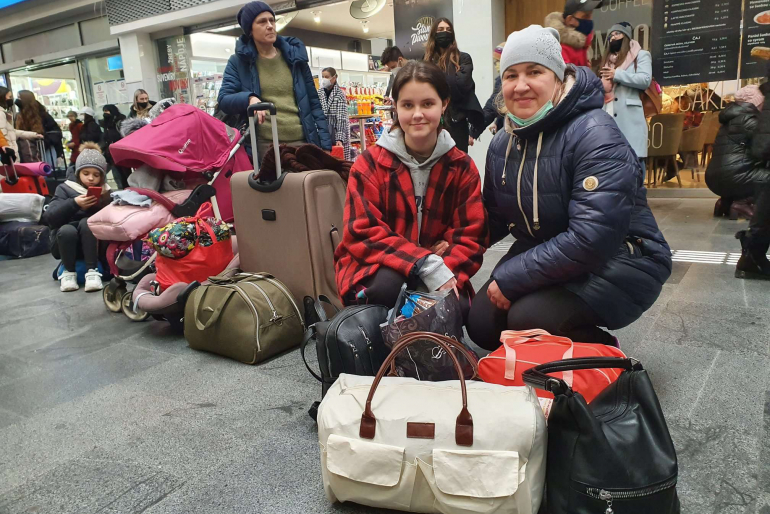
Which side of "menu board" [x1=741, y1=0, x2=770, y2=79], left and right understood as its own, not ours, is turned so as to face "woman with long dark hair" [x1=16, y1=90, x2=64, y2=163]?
right

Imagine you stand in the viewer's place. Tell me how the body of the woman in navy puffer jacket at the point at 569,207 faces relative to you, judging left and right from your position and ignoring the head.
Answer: facing the viewer and to the left of the viewer

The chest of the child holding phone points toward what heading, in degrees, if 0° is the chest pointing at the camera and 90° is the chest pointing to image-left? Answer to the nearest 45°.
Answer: approximately 0°

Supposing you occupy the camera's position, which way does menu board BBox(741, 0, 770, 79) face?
facing the viewer

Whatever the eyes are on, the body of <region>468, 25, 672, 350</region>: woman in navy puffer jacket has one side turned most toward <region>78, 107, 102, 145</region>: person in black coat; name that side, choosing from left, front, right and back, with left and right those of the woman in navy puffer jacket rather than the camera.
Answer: right

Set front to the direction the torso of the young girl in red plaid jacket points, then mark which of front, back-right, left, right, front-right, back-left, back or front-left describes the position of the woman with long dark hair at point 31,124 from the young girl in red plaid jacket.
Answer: back-right

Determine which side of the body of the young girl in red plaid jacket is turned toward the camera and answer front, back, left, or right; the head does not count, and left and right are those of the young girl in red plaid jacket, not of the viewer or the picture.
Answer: front
